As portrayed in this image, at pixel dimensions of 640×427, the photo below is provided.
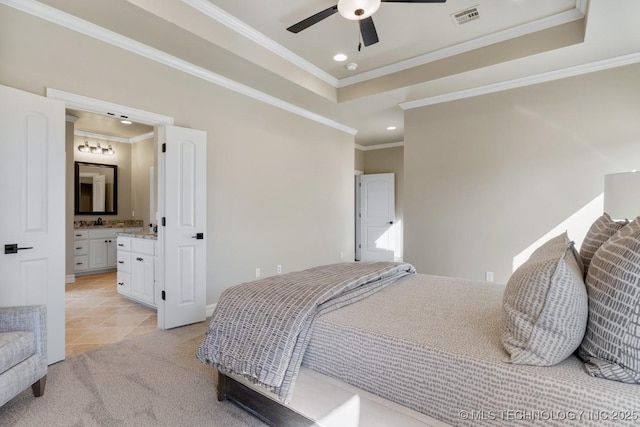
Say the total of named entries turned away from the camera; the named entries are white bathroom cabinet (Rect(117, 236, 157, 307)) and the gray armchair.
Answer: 0

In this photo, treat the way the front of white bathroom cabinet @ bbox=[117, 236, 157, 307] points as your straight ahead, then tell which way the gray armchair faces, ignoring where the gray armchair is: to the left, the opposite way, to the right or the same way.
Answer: to the left

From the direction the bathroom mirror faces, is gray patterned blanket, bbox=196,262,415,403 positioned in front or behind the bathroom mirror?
in front

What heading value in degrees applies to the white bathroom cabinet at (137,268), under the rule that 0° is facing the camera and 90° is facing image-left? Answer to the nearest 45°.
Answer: approximately 45°

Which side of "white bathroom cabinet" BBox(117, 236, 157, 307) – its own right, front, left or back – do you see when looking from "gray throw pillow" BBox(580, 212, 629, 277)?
left

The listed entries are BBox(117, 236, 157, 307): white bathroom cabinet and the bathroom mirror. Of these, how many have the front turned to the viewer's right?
0

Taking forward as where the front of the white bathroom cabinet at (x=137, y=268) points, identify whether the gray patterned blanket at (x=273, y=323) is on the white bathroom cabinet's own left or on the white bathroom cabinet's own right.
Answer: on the white bathroom cabinet's own left

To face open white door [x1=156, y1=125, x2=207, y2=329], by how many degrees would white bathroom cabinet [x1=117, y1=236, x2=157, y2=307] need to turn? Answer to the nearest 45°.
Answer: approximately 45° to its left

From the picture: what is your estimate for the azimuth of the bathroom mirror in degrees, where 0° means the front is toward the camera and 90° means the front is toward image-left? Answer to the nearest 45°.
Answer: approximately 0°

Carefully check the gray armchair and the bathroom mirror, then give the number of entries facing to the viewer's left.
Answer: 0

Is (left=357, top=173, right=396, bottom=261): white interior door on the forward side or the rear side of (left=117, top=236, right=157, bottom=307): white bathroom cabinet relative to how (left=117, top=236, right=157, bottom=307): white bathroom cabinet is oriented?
on the rear side
